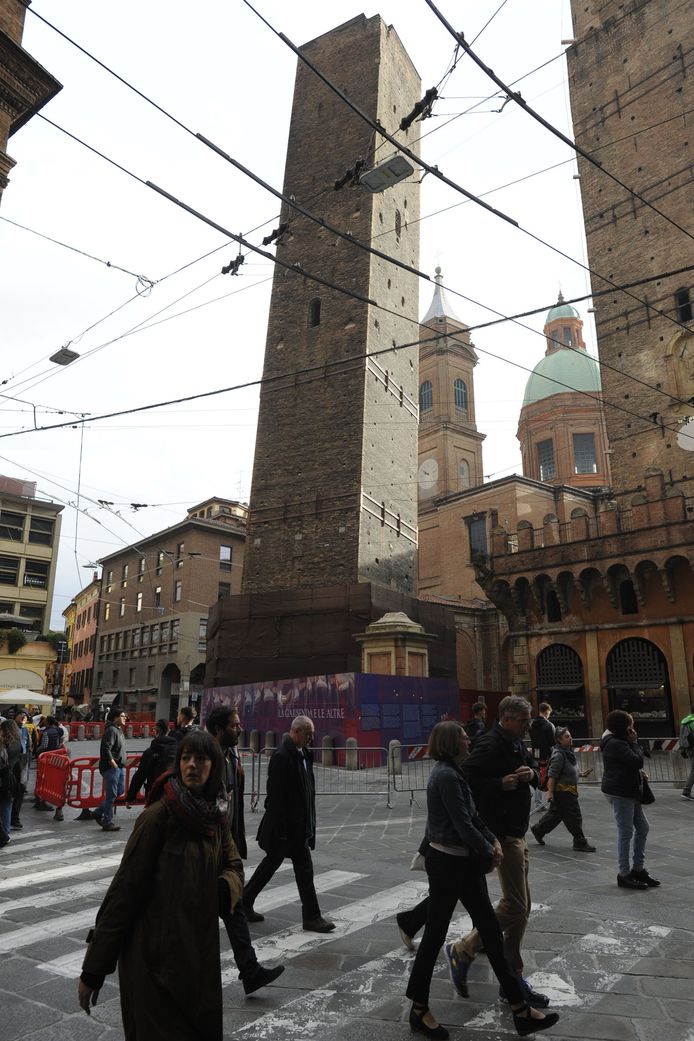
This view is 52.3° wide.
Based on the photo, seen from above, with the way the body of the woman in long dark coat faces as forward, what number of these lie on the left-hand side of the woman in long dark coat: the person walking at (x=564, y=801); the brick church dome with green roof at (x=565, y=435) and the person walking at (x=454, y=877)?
3

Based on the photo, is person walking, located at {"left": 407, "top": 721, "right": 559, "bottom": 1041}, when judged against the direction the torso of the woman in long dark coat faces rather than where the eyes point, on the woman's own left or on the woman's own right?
on the woman's own left

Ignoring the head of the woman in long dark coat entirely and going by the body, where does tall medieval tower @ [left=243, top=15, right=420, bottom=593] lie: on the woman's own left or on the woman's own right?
on the woman's own left

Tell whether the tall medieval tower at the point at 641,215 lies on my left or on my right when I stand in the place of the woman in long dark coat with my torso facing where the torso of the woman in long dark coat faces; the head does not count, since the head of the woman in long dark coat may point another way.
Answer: on my left

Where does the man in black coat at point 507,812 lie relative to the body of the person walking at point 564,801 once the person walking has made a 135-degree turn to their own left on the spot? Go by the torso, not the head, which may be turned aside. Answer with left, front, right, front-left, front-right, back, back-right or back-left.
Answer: back-left

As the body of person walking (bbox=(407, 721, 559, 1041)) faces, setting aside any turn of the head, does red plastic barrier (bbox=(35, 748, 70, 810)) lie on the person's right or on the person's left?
on the person's left

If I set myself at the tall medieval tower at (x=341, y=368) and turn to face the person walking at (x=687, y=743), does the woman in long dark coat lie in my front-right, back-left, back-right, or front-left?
front-right

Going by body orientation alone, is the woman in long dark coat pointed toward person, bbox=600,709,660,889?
no
